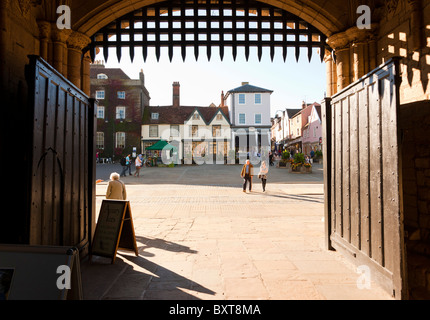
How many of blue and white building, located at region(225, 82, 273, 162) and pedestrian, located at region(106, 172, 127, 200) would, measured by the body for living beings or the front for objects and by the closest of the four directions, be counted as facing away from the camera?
1

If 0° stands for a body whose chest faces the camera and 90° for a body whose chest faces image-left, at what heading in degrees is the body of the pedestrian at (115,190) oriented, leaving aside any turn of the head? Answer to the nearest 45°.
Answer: approximately 180°

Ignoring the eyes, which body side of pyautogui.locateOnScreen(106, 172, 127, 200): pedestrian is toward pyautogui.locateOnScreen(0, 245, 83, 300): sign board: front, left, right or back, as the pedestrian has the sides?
back

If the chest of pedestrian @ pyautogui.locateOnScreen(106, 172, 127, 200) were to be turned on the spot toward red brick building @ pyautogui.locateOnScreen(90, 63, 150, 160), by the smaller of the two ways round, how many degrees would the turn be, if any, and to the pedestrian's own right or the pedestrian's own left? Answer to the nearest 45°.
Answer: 0° — they already face it

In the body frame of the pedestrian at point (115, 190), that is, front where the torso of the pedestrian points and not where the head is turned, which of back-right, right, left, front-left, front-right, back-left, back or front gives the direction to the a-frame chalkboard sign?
back

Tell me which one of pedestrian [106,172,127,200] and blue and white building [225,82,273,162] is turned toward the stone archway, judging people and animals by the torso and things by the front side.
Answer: the blue and white building

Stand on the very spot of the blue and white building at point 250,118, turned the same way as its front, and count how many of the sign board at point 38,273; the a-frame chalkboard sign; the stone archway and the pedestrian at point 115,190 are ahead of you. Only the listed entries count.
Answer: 4

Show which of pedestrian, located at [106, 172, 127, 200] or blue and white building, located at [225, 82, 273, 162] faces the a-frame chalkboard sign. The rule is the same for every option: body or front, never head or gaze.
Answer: the blue and white building

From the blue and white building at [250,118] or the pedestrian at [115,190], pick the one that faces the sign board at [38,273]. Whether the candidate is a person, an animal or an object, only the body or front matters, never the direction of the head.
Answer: the blue and white building

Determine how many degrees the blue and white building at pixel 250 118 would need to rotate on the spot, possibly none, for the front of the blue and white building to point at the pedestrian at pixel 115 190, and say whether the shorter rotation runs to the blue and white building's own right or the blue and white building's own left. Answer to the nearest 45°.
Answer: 0° — it already faces them

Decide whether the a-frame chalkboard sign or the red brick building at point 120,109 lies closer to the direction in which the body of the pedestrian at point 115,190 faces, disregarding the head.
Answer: the red brick building

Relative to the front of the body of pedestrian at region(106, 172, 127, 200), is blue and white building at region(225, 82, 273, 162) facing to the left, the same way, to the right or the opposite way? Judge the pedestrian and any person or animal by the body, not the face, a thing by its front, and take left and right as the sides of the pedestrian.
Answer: the opposite way

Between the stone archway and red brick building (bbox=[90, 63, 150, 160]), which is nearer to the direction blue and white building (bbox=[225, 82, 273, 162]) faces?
the stone archway
